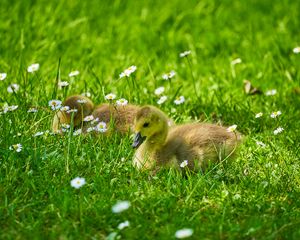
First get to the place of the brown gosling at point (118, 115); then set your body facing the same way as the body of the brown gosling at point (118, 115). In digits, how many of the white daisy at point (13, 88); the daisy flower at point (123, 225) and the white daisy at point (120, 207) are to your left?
2

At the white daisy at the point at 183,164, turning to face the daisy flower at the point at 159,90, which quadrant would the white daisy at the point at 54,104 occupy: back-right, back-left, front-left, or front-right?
front-left

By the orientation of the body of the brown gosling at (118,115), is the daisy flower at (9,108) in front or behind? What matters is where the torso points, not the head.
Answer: in front

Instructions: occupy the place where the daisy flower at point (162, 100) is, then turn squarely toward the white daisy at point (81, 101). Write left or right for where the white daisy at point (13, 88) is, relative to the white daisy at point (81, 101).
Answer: right

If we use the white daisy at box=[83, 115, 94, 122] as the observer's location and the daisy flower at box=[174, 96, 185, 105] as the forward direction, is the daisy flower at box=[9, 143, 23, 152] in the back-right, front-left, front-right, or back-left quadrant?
back-right

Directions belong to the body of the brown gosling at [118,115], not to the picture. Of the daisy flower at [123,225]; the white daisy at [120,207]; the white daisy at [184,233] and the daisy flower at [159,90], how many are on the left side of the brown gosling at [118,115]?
3

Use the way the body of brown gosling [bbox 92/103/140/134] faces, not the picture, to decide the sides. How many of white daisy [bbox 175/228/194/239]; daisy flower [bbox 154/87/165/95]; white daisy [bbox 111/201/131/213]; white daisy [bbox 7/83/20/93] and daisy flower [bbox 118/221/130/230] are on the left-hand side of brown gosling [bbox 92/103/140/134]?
3

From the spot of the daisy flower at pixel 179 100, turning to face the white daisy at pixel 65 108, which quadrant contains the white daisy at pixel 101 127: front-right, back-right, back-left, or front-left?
front-left

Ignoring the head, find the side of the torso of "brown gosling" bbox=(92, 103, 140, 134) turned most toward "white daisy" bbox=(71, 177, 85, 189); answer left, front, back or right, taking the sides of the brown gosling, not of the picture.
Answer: left

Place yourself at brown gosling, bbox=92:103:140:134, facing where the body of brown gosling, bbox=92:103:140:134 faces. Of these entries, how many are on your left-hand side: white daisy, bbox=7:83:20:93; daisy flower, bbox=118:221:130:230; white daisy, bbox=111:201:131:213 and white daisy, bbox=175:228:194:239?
3

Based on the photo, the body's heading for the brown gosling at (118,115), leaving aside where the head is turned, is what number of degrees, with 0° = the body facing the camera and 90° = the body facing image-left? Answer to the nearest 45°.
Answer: approximately 90°

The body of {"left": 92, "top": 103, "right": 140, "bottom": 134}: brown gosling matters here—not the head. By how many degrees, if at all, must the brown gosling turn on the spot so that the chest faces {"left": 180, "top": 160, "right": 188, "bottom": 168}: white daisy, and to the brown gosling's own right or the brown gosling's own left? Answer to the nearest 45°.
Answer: approximately 90° to the brown gosling's own left

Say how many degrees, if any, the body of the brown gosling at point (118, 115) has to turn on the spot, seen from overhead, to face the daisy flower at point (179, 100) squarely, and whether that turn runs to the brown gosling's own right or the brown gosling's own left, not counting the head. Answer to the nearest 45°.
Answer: approximately 135° to the brown gosling's own right
